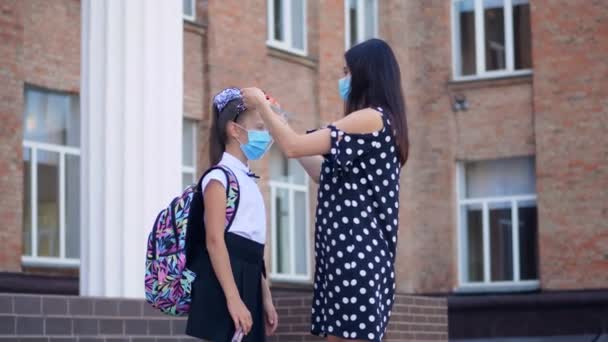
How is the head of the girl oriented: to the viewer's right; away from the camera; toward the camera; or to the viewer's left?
to the viewer's right

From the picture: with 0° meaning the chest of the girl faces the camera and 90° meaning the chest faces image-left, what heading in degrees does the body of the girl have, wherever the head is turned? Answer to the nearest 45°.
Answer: approximately 270°

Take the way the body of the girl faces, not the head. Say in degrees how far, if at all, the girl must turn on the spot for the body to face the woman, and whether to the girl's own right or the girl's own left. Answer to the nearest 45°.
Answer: approximately 45° to the girl's own right

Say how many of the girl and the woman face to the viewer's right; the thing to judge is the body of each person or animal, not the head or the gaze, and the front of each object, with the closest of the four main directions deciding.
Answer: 1

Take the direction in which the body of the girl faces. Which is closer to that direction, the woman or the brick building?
the woman

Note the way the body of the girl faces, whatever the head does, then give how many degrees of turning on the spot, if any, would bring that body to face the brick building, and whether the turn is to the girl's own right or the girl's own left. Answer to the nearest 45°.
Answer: approximately 90° to the girl's own left

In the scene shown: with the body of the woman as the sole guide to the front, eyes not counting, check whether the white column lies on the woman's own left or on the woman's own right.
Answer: on the woman's own right

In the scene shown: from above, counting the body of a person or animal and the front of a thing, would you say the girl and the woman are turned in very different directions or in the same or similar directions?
very different directions

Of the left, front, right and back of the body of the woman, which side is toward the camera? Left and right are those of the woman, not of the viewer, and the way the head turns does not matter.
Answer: left
